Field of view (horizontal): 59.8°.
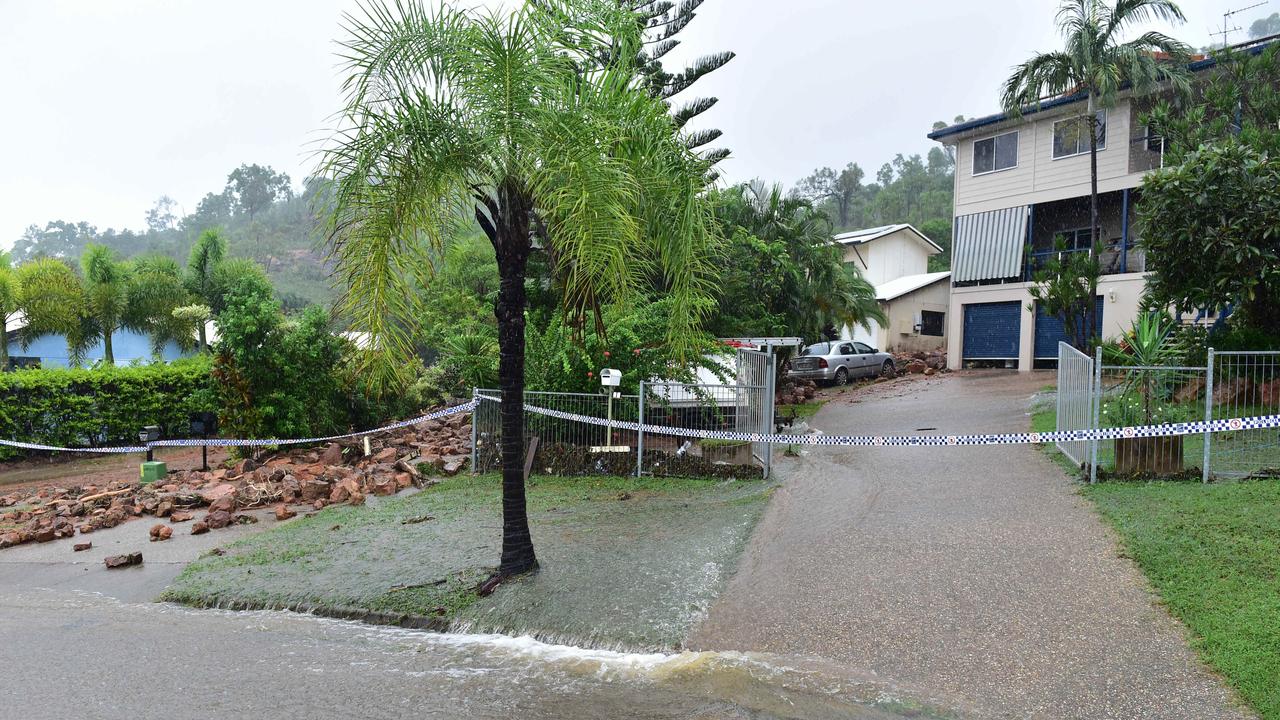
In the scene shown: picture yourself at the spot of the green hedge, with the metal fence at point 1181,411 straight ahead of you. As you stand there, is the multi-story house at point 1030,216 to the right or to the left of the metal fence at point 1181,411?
left

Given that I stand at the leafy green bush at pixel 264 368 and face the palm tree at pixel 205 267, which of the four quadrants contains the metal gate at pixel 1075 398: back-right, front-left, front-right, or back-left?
back-right

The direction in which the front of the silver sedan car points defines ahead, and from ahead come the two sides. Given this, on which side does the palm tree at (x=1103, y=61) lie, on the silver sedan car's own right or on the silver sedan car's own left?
on the silver sedan car's own right

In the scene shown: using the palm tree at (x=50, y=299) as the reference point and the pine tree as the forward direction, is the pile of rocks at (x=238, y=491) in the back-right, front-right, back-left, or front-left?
front-right
